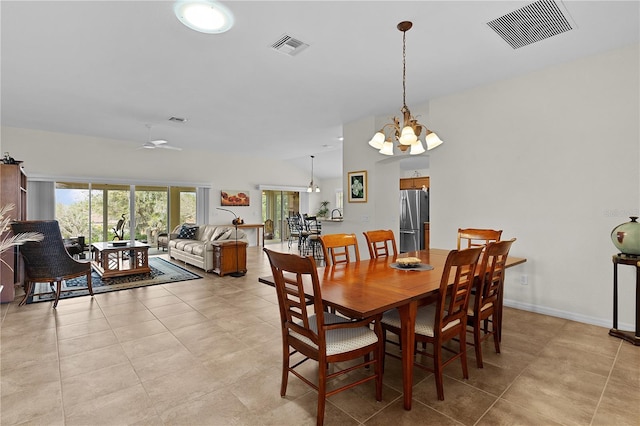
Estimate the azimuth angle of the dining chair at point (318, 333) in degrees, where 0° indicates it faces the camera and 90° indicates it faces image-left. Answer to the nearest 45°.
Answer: approximately 225°

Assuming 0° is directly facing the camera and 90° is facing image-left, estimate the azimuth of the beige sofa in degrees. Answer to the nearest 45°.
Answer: approximately 45°

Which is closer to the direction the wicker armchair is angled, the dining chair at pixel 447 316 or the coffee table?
the coffee table

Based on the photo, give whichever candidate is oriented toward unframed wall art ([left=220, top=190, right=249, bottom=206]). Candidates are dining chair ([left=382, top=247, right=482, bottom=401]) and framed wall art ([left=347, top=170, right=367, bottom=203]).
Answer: the dining chair

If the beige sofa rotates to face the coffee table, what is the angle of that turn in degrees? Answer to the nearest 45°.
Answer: approximately 45° to its right

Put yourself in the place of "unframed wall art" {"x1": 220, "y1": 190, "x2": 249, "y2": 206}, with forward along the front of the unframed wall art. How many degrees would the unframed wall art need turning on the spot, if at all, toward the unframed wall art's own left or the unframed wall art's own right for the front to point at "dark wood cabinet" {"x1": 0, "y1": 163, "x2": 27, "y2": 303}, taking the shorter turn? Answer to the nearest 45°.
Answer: approximately 45° to the unframed wall art's own right

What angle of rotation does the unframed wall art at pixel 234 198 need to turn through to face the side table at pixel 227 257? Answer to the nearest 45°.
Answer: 0° — it already faces it

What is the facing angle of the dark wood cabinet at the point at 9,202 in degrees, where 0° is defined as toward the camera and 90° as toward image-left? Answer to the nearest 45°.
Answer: approximately 270°

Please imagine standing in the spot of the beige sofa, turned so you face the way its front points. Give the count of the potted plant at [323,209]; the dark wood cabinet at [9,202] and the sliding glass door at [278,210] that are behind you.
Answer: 2

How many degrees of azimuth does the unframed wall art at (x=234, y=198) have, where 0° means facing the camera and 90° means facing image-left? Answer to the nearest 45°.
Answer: approximately 0°

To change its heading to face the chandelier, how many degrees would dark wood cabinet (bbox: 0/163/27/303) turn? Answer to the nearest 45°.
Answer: approximately 45° to its right
